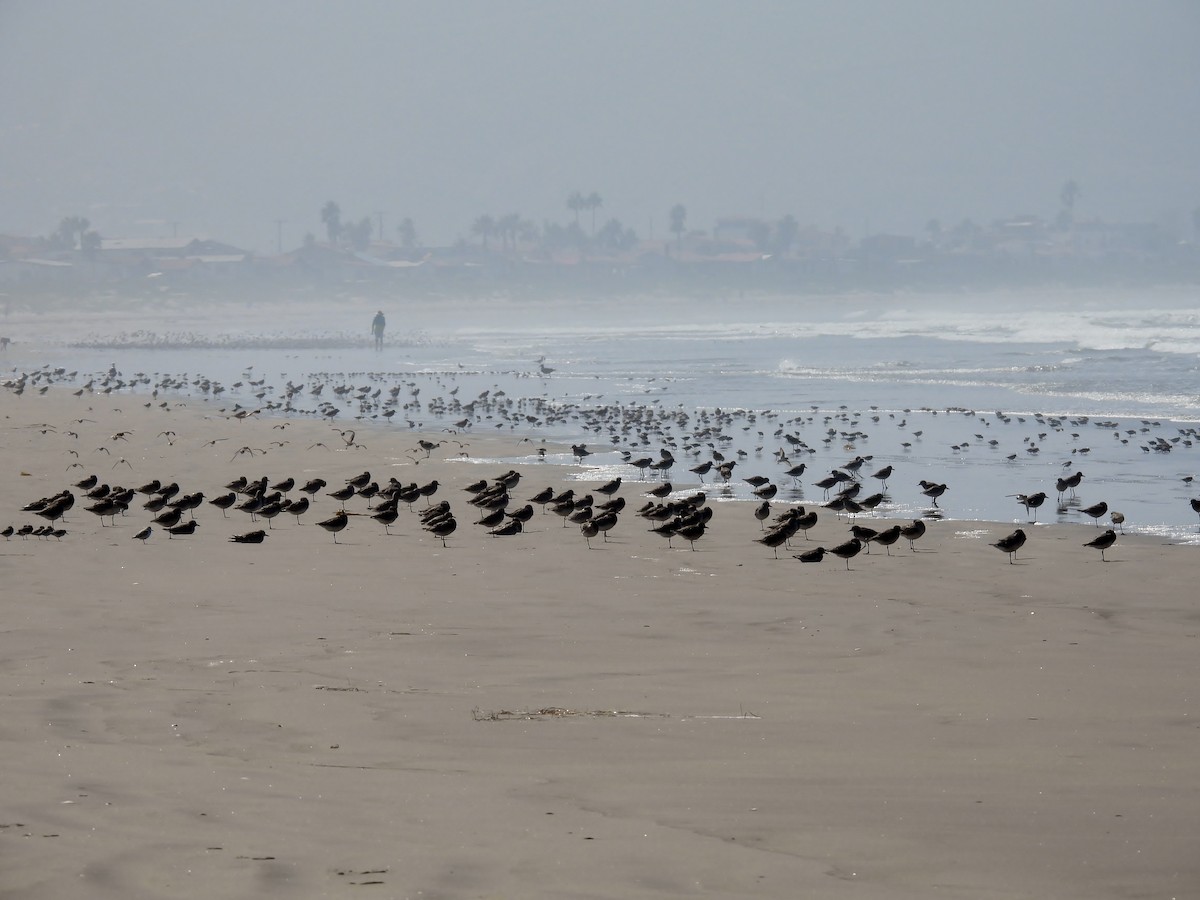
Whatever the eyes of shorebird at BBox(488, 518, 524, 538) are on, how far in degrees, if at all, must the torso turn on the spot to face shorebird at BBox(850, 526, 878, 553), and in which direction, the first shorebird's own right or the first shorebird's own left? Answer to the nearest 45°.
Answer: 0° — it already faces it

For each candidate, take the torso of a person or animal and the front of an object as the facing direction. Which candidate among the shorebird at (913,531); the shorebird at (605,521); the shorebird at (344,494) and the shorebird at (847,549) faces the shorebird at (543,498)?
the shorebird at (344,494)

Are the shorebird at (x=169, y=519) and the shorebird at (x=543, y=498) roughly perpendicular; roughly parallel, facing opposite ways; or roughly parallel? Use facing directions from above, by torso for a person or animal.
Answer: roughly parallel

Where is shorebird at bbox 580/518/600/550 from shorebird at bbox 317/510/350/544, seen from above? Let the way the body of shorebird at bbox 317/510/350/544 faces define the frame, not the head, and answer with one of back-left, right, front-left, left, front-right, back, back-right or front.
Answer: front

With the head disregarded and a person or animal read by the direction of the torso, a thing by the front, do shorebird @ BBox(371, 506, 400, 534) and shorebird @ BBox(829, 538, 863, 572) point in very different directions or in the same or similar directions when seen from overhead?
same or similar directions

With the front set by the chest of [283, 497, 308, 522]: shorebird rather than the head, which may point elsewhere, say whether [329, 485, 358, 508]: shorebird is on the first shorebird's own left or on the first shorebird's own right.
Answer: on the first shorebird's own left

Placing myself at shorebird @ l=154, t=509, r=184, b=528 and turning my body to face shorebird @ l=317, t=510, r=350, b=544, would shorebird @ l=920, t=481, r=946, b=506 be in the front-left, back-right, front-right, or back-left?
front-left

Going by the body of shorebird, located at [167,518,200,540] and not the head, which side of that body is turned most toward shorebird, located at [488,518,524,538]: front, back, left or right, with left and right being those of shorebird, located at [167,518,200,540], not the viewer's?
front

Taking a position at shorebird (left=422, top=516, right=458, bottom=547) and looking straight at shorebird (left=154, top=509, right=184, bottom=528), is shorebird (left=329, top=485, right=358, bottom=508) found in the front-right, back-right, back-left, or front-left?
front-right

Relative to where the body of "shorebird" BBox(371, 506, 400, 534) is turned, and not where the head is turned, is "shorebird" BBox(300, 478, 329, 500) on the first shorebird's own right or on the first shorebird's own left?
on the first shorebird's own left

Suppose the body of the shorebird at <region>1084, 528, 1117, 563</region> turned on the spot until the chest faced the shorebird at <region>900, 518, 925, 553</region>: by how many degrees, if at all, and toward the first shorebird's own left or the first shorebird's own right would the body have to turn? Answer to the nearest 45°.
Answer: approximately 180°
